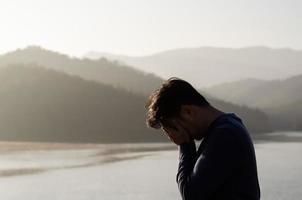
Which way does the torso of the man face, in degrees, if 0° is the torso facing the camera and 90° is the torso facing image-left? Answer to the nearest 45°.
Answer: approximately 90°

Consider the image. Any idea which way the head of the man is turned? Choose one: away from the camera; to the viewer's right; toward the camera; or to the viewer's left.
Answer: to the viewer's left
